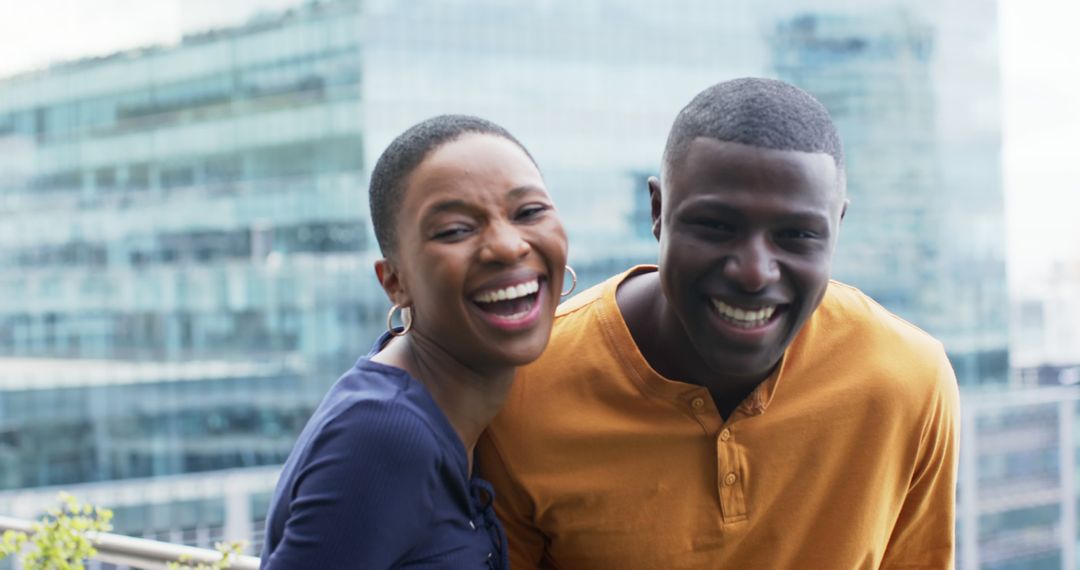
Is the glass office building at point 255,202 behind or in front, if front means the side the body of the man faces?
behind

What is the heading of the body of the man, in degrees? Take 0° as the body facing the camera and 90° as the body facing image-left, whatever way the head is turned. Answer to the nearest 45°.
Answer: approximately 0°

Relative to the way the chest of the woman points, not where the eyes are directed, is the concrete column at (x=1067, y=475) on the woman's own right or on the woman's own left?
on the woman's own left

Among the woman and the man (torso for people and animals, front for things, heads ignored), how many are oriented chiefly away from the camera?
0

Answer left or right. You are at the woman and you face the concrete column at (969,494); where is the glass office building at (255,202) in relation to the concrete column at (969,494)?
left

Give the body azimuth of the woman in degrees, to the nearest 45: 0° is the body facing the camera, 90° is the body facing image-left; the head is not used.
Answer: approximately 315°
